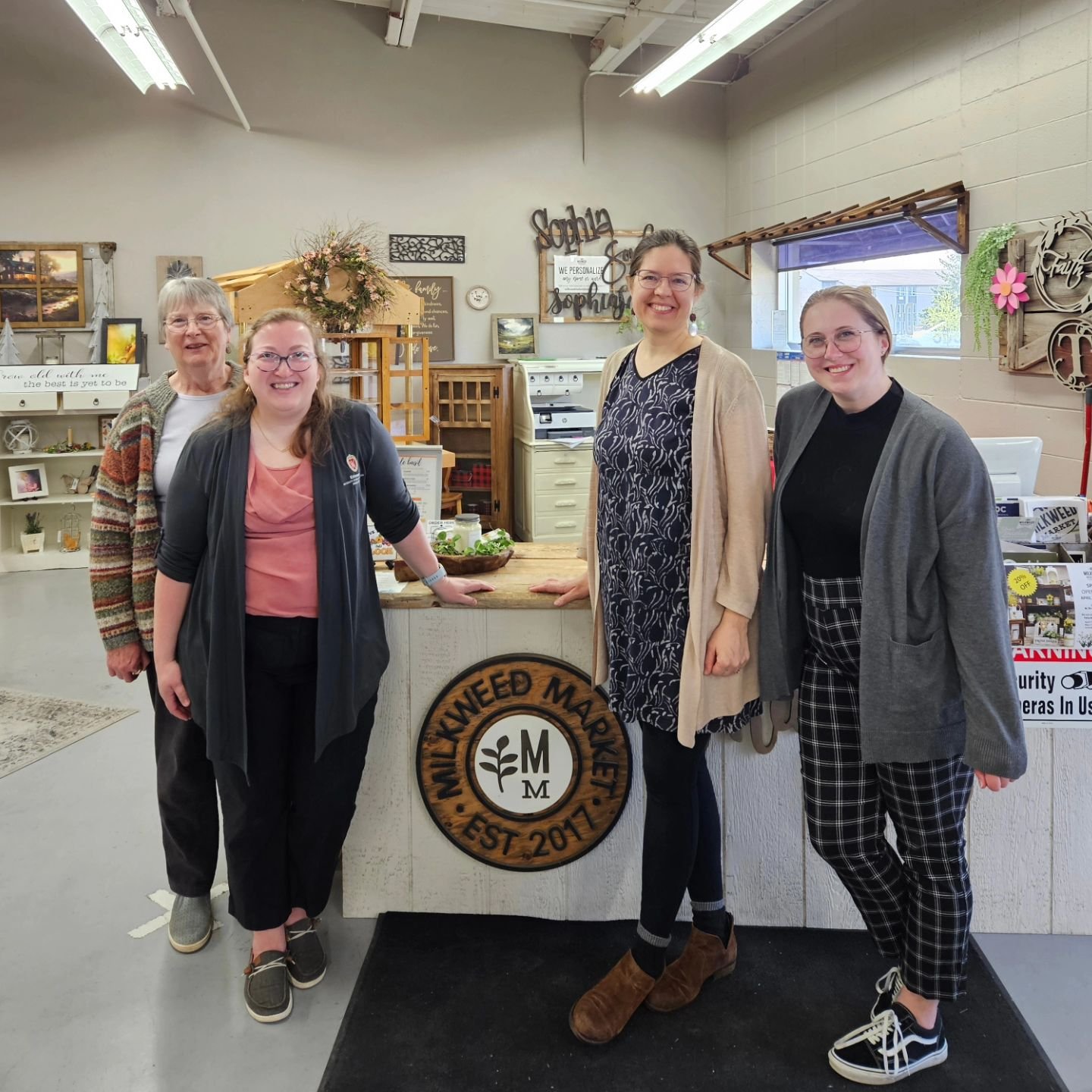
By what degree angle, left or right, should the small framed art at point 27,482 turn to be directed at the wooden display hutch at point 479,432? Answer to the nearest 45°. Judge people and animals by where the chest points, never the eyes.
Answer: approximately 90° to its left

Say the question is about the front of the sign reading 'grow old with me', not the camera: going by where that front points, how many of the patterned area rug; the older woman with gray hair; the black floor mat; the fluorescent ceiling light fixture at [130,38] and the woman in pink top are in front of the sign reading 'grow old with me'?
5

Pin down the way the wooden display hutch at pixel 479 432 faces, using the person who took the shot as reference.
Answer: facing the viewer

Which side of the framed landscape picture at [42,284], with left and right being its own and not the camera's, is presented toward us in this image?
front

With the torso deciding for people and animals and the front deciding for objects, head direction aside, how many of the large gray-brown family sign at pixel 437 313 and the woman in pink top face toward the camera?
2

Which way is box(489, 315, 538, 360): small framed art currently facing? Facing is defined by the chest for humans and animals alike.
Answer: toward the camera

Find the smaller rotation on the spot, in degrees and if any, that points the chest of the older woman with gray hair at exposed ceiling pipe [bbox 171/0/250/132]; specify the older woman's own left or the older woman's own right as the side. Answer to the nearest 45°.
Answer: approximately 180°

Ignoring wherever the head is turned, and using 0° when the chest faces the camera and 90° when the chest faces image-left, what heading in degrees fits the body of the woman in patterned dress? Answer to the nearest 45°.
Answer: approximately 45°

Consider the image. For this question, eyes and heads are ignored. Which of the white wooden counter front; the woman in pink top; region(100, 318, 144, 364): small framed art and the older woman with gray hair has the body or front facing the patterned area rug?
the small framed art

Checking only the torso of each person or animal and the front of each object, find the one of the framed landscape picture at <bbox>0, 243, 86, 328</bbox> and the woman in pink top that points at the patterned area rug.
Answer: the framed landscape picture

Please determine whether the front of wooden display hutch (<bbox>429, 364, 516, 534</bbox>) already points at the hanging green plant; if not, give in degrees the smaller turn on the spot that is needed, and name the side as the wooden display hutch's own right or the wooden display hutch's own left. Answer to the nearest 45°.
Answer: approximately 45° to the wooden display hutch's own left

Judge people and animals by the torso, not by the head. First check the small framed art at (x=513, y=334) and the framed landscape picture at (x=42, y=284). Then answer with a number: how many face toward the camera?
2

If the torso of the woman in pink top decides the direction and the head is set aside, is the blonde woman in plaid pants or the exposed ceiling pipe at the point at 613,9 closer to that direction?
the blonde woman in plaid pants

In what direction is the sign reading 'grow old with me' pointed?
toward the camera
